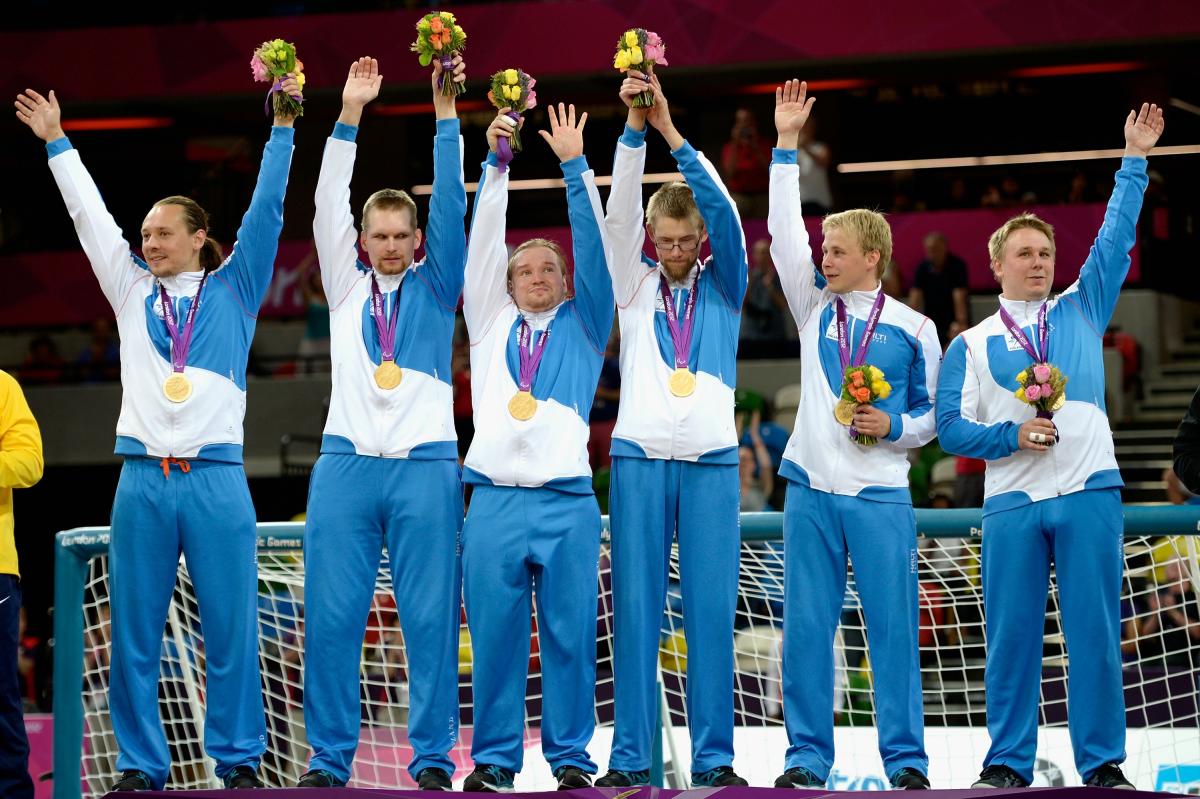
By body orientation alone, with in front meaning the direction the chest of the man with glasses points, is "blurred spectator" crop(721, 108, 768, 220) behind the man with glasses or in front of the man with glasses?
behind

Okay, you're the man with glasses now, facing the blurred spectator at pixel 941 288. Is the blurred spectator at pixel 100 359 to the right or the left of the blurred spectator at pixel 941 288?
left

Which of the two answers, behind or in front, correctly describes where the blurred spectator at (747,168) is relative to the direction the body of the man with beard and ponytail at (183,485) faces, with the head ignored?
behind

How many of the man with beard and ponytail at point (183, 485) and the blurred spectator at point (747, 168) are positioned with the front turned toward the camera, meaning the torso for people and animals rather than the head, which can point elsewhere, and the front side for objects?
2

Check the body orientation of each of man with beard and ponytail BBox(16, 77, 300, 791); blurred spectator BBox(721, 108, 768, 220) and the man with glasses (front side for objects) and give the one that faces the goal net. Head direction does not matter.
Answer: the blurred spectator

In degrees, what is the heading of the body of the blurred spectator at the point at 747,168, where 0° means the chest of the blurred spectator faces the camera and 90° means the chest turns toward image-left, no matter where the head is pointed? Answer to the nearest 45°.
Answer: approximately 0°

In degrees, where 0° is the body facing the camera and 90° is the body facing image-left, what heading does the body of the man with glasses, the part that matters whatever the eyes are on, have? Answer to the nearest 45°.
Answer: approximately 0°
